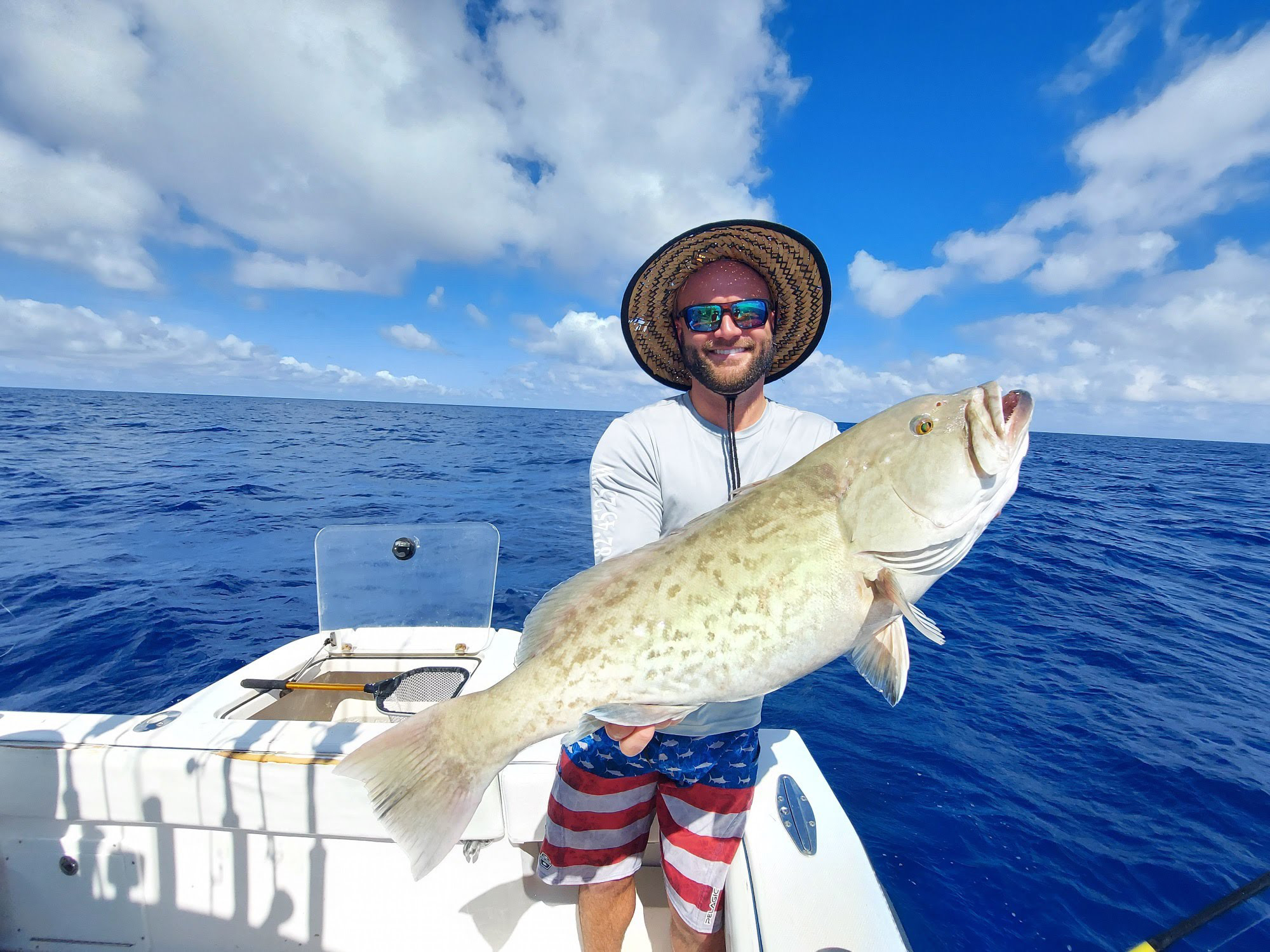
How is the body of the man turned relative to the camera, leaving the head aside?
toward the camera

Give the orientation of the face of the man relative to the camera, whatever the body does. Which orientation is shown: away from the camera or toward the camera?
toward the camera
